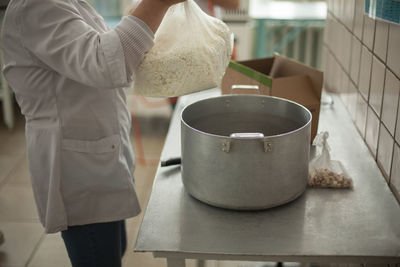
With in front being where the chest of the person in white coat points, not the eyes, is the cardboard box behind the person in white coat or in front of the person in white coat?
in front

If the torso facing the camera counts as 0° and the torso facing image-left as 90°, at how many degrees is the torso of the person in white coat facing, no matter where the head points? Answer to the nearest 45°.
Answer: approximately 270°
